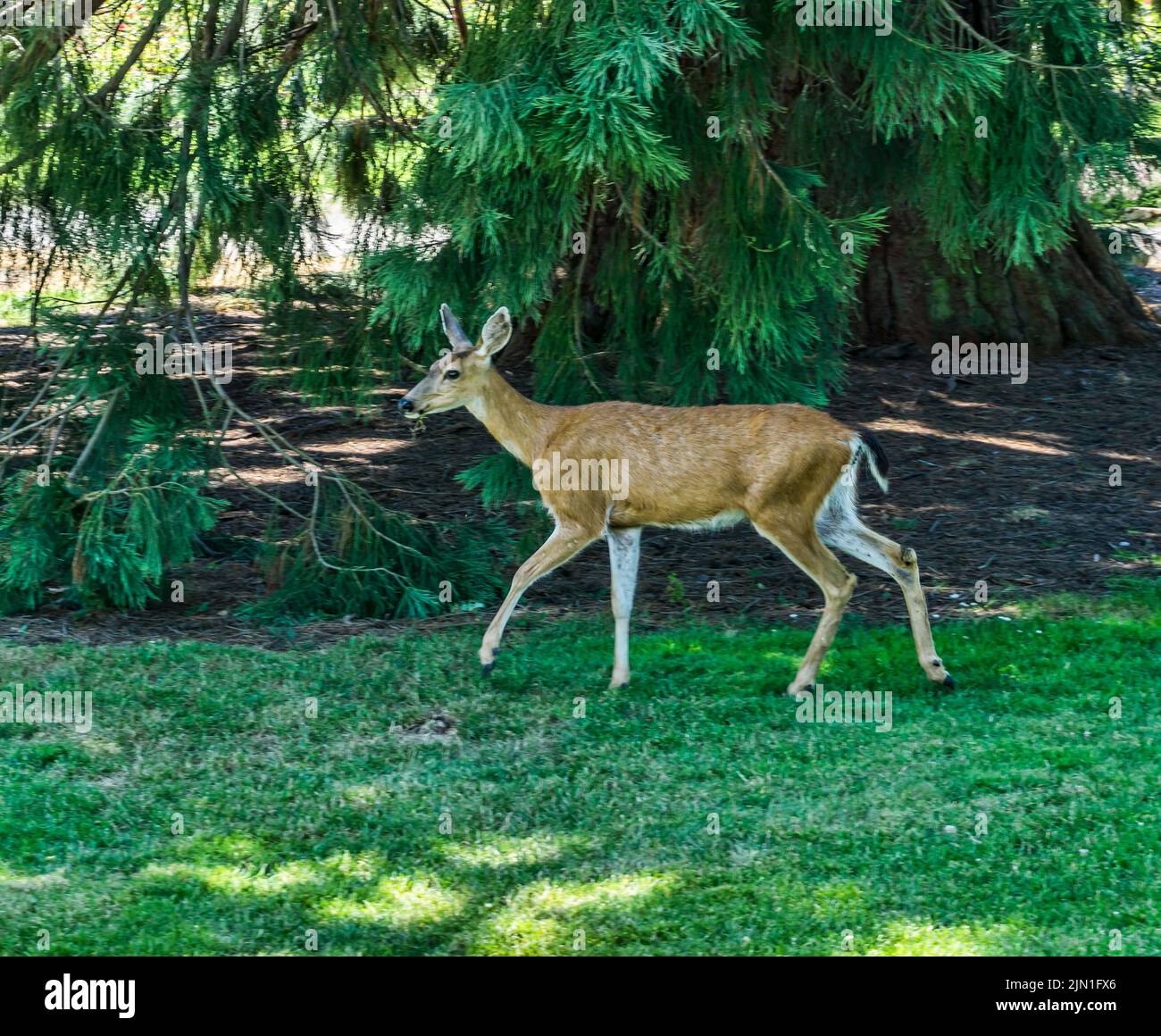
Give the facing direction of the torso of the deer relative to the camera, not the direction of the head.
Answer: to the viewer's left
